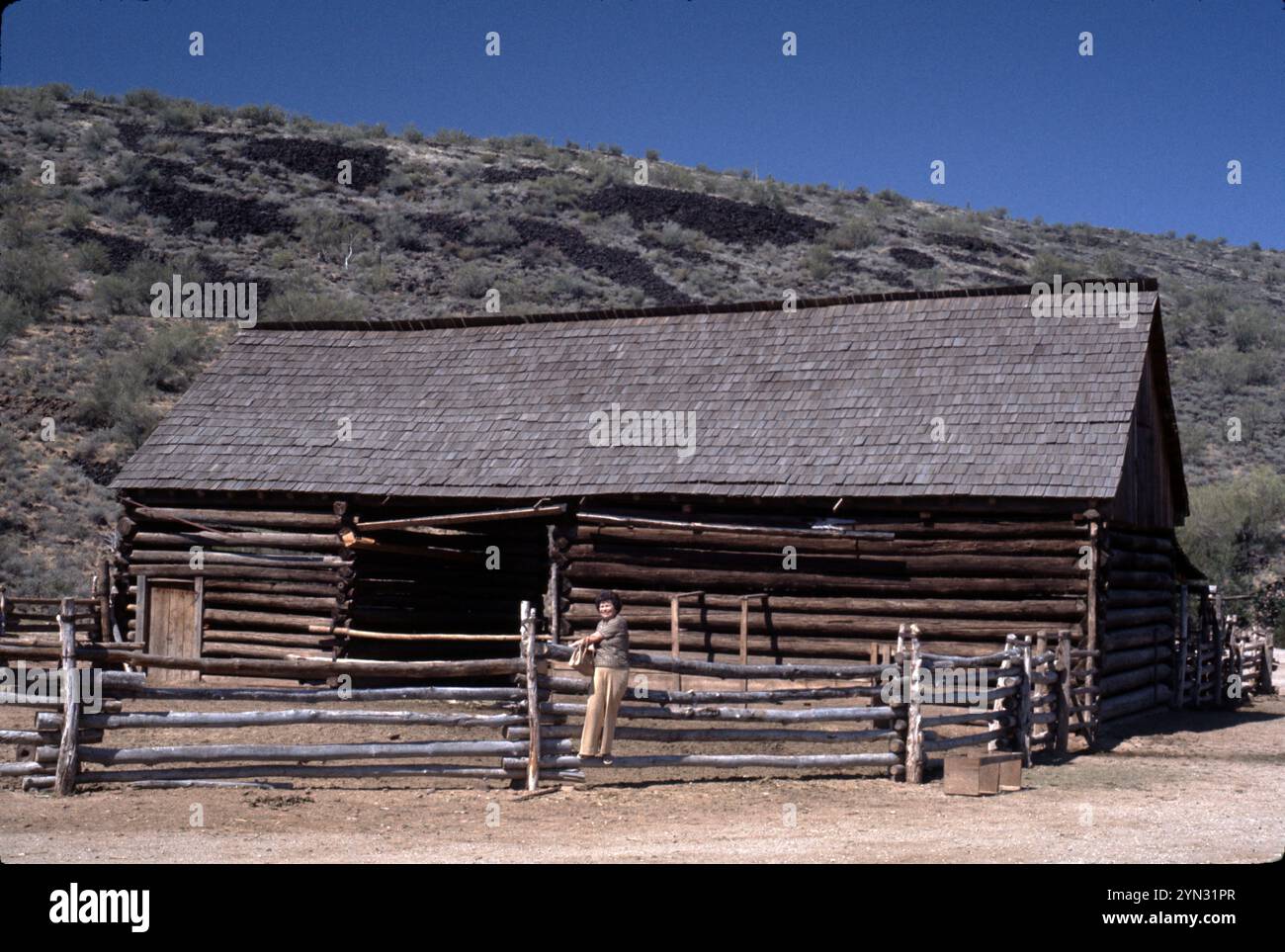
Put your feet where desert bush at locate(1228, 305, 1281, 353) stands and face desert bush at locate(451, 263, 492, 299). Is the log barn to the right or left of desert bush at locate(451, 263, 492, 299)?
left

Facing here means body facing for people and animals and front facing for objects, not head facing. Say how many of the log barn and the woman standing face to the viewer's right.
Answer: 0

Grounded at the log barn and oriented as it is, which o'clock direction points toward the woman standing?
The woman standing is roughly at 12 o'clock from the log barn.

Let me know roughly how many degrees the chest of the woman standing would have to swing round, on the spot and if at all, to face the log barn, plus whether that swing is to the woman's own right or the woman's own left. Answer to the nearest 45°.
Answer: approximately 135° to the woman's own right

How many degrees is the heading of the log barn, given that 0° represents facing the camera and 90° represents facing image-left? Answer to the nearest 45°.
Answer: approximately 0°

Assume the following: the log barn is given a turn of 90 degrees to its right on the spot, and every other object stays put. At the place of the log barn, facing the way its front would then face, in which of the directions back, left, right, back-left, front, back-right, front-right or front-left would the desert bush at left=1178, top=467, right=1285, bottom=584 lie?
back-right

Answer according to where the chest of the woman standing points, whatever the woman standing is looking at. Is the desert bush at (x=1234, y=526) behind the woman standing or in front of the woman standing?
behind

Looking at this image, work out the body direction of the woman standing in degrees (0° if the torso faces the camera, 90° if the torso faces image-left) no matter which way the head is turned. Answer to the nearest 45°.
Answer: approximately 45°

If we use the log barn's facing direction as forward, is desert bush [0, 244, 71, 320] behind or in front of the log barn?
behind

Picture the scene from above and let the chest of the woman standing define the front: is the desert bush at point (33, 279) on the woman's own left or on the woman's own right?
on the woman's own right

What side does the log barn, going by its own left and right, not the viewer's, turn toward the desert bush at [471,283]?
back

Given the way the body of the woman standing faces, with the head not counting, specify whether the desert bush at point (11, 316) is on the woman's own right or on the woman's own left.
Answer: on the woman's own right

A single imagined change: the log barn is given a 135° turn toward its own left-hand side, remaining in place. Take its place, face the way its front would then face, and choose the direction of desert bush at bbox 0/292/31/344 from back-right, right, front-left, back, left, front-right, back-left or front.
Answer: left

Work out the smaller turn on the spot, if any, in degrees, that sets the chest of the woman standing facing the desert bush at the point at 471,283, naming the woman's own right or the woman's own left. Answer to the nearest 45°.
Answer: approximately 135° to the woman's own right
